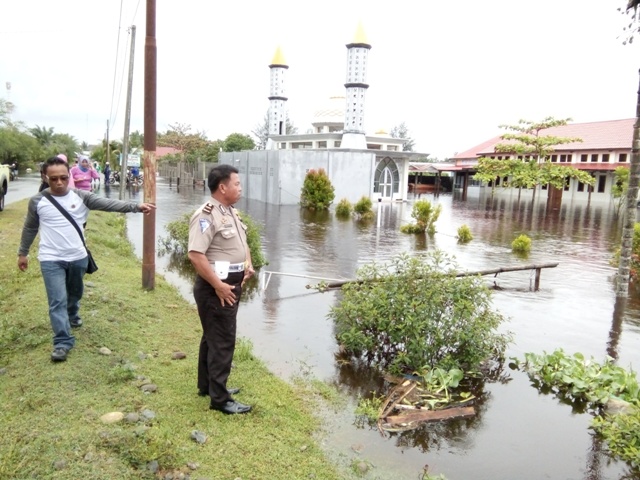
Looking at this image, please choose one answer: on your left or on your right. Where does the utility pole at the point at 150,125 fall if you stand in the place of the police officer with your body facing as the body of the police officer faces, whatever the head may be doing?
on your left

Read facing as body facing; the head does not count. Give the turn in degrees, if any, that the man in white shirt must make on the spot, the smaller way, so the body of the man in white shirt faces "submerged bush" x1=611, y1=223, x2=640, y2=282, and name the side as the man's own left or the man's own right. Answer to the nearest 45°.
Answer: approximately 90° to the man's own left

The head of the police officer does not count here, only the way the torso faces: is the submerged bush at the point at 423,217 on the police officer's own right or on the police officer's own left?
on the police officer's own left

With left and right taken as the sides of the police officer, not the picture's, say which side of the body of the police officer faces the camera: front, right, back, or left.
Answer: right

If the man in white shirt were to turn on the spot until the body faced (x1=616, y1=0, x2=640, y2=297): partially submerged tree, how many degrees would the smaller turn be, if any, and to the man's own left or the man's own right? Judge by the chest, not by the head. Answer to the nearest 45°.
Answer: approximately 90° to the man's own left

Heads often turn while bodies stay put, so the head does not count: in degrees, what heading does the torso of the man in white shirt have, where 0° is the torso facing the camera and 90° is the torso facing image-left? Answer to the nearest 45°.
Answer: approximately 0°

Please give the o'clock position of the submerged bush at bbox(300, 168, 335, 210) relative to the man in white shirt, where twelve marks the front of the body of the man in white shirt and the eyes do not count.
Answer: The submerged bush is roughly at 7 o'clock from the man in white shirt.
